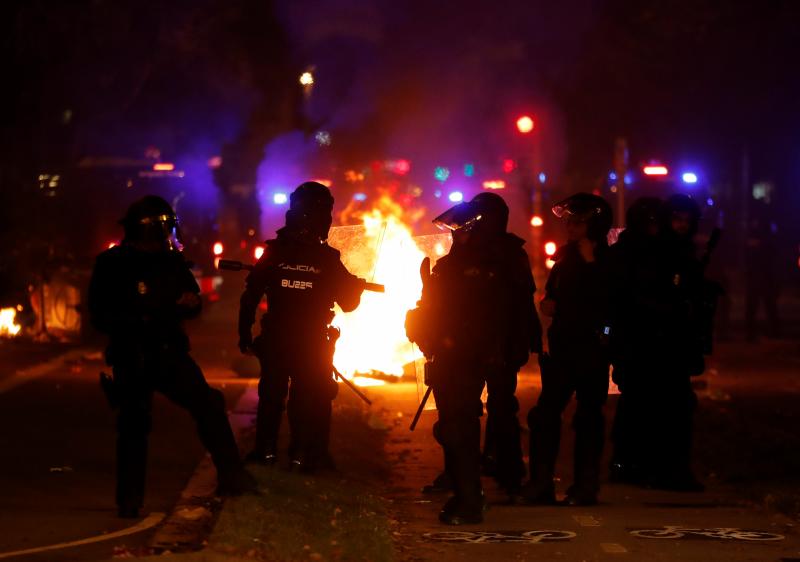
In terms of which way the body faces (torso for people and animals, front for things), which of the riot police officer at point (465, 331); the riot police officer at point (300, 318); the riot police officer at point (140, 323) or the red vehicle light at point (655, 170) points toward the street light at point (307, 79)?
the riot police officer at point (300, 318)

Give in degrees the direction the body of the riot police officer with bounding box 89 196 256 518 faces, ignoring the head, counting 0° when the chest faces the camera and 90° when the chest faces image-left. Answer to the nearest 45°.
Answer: approximately 315°

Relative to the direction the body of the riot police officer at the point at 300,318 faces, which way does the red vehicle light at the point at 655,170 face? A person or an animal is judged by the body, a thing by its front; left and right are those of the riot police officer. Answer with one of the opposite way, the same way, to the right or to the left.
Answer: the opposite way

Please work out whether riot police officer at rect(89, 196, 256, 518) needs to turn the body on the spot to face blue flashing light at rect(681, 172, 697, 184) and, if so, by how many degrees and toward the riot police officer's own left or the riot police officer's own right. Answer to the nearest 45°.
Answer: approximately 90° to the riot police officer's own left

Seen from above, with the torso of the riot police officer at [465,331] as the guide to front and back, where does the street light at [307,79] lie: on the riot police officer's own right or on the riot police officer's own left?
on the riot police officer's own right

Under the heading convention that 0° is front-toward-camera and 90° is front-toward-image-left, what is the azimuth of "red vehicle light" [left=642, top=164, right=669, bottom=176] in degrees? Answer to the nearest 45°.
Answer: approximately 0°
